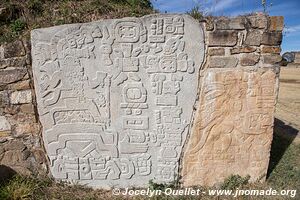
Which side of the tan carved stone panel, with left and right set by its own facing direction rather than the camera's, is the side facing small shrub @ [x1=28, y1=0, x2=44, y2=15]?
right

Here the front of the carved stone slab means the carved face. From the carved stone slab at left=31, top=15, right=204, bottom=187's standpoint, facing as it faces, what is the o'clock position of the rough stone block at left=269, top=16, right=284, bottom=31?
The rough stone block is roughly at 9 o'clock from the carved stone slab.

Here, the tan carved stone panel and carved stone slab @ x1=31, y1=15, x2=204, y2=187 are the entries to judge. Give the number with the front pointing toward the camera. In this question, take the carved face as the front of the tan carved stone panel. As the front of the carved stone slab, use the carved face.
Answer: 2

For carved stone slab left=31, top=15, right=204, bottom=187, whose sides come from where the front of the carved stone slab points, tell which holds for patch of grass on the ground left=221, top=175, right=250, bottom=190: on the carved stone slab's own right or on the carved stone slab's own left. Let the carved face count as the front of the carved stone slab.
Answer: on the carved stone slab's own left

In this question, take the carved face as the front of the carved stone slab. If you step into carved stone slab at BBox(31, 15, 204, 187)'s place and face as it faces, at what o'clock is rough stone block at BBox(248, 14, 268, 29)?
The rough stone block is roughly at 9 o'clock from the carved stone slab.

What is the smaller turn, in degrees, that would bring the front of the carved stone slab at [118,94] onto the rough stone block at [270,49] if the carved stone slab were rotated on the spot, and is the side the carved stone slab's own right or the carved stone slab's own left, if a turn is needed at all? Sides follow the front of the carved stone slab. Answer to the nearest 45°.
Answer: approximately 90° to the carved stone slab's own left

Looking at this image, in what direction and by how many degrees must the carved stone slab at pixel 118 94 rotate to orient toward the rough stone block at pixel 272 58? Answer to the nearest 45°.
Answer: approximately 90° to its left

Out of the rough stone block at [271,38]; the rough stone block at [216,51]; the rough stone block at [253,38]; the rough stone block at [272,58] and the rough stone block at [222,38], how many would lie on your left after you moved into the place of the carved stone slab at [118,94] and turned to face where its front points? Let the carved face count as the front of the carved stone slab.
5

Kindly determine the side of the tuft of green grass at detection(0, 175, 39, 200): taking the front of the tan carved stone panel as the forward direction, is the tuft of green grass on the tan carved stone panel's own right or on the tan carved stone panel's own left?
on the tan carved stone panel's own right

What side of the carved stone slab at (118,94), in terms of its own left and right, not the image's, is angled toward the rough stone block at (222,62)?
left
